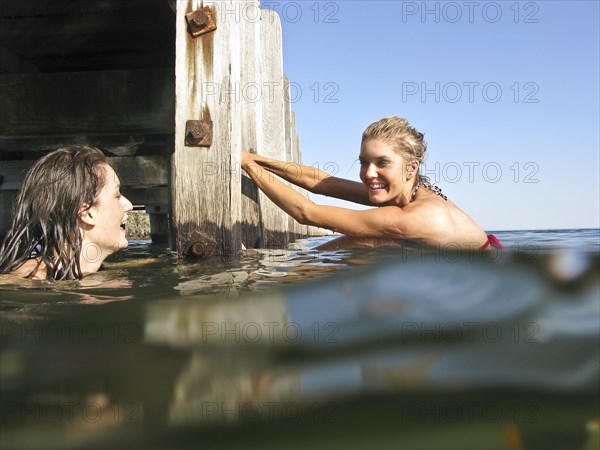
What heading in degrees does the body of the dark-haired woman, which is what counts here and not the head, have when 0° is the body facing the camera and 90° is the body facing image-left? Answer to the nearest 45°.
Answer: approximately 270°

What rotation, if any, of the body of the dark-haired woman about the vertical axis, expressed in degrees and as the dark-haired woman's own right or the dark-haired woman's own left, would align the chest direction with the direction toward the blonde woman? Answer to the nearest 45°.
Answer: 0° — they already face them

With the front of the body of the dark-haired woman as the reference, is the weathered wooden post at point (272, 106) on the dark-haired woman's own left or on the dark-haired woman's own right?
on the dark-haired woman's own left

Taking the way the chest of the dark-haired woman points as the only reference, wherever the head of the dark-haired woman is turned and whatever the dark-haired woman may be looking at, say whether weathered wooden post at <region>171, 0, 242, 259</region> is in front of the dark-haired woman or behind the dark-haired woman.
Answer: in front

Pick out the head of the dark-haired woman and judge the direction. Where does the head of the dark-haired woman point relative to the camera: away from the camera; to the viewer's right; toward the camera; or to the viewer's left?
to the viewer's right
